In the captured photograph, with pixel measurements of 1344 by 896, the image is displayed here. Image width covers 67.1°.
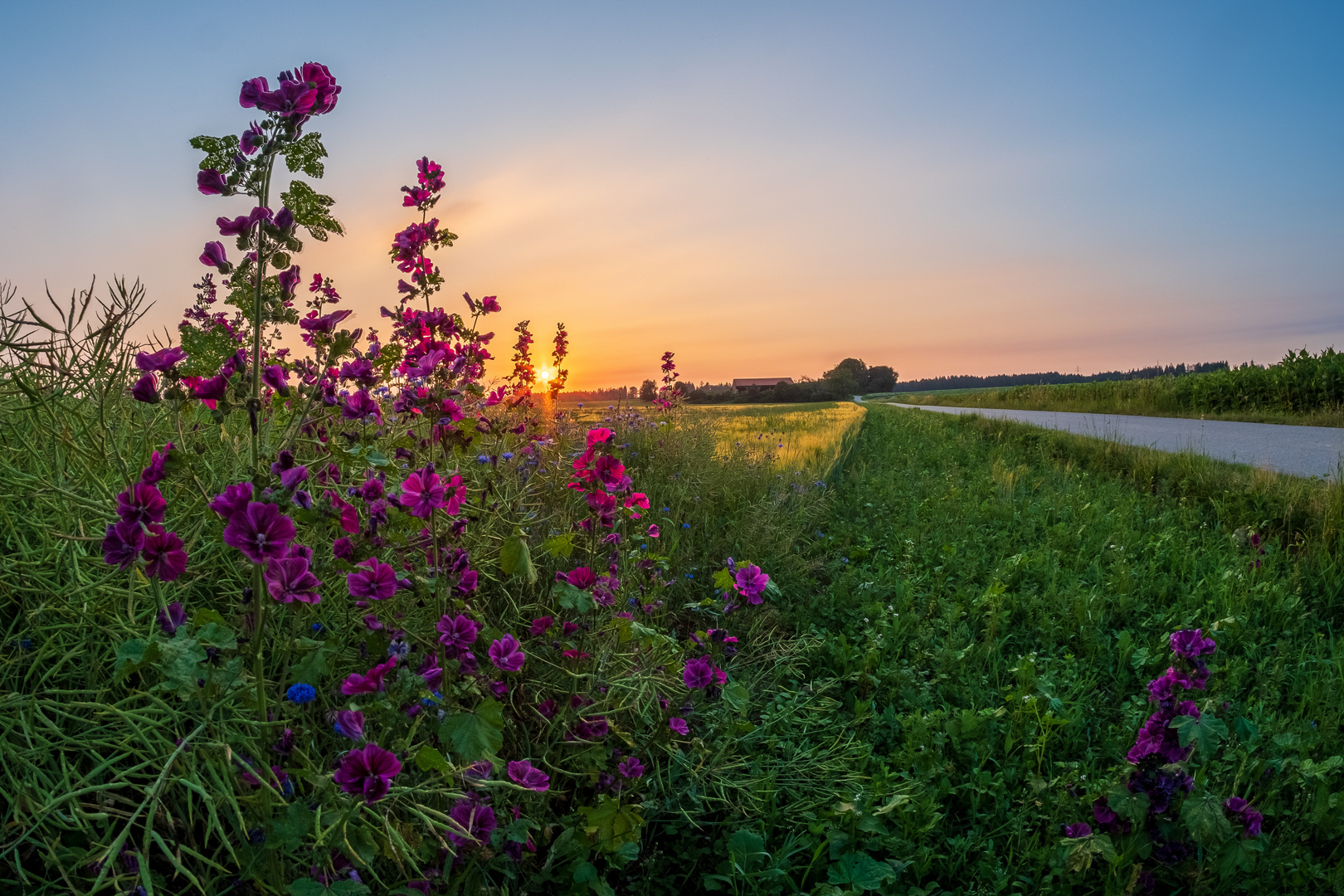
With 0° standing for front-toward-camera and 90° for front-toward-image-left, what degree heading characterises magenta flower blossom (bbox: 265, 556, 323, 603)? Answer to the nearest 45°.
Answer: approximately 0°

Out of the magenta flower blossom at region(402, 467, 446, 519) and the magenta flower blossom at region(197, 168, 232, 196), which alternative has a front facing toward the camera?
the magenta flower blossom at region(402, 467, 446, 519)

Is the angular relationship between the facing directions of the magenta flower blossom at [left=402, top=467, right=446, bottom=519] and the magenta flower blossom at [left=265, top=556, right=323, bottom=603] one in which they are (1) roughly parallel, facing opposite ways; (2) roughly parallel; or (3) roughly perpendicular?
roughly parallel

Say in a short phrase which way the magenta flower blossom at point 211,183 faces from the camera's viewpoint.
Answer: facing to the left of the viewer

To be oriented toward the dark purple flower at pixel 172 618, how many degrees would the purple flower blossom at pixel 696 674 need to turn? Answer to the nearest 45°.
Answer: approximately 45° to its right

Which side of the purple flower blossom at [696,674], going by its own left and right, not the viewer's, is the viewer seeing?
front

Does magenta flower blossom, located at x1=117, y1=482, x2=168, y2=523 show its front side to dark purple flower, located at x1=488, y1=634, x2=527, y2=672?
no

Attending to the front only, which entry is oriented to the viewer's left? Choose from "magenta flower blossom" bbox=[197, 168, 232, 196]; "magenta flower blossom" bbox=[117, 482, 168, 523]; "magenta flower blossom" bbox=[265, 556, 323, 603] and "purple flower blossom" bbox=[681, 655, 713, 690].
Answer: "magenta flower blossom" bbox=[197, 168, 232, 196]
